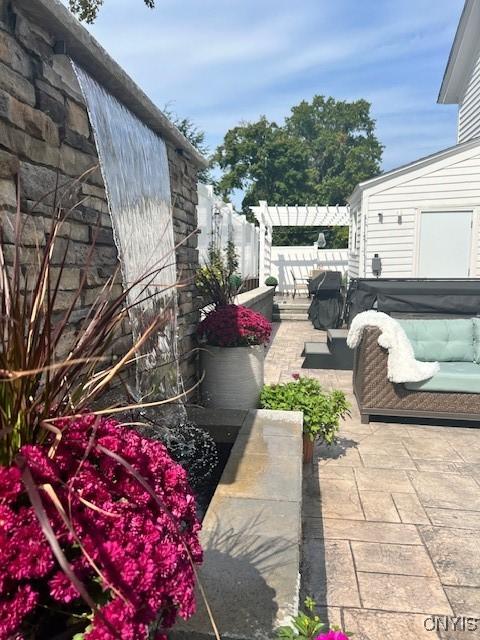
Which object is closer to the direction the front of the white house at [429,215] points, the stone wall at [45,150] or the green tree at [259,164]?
the stone wall

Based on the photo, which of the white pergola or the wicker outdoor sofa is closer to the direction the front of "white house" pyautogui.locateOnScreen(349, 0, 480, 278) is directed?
the wicker outdoor sofa

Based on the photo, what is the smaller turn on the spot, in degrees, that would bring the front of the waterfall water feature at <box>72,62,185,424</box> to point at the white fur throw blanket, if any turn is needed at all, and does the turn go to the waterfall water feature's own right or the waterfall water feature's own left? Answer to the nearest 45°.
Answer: approximately 45° to the waterfall water feature's own left

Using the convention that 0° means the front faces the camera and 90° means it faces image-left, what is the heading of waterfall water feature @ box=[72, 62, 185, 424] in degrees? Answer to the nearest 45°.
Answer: approximately 315°

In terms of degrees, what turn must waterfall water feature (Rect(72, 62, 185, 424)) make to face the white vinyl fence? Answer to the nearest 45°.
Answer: approximately 135° to its left

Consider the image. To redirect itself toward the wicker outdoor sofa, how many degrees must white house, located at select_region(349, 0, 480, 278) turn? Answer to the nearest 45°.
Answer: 0° — it already faces it

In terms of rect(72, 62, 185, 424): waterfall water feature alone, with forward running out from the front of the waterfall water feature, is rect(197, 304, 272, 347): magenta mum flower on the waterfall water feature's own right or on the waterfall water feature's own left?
on the waterfall water feature's own left
